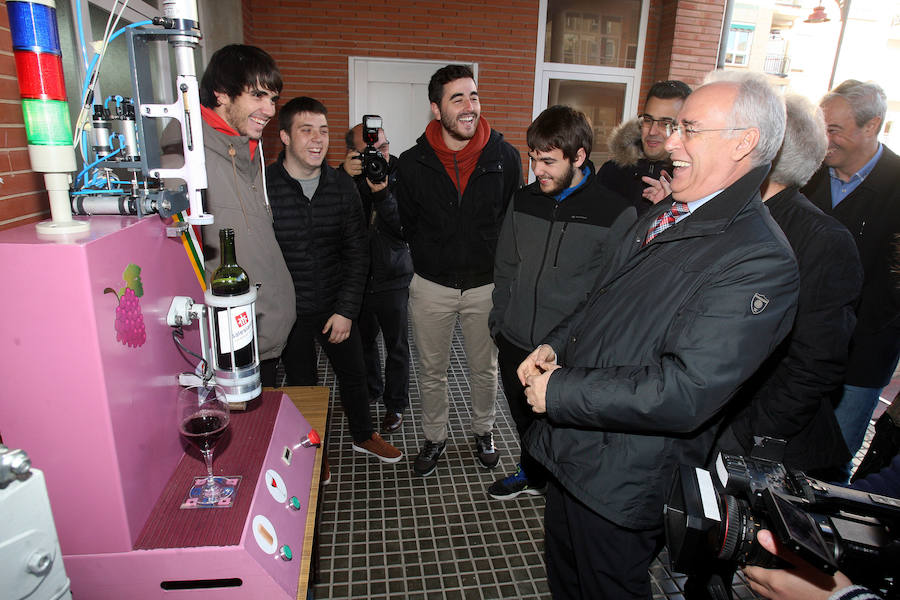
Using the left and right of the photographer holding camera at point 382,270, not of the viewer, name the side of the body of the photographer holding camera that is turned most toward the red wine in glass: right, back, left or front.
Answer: front

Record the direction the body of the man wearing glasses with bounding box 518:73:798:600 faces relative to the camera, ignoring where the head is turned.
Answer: to the viewer's left

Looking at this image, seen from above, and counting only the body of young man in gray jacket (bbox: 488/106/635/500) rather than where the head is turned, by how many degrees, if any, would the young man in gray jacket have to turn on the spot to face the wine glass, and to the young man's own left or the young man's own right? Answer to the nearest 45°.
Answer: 0° — they already face it

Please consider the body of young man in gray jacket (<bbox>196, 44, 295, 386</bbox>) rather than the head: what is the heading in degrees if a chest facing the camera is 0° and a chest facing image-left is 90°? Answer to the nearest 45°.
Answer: approximately 315°

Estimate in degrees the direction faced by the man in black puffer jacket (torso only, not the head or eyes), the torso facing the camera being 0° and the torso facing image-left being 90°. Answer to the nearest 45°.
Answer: approximately 0°

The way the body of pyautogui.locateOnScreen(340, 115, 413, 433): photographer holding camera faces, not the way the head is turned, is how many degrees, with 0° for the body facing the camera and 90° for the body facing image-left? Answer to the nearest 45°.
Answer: approximately 0°

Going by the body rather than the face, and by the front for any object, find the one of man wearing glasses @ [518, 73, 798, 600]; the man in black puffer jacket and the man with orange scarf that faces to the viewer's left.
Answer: the man wearing glasses

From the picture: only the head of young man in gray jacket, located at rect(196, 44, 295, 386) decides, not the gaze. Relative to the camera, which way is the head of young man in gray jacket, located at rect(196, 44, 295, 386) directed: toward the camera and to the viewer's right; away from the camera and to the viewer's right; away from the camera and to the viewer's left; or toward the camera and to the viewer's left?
toward the camera and to the viewer's right
